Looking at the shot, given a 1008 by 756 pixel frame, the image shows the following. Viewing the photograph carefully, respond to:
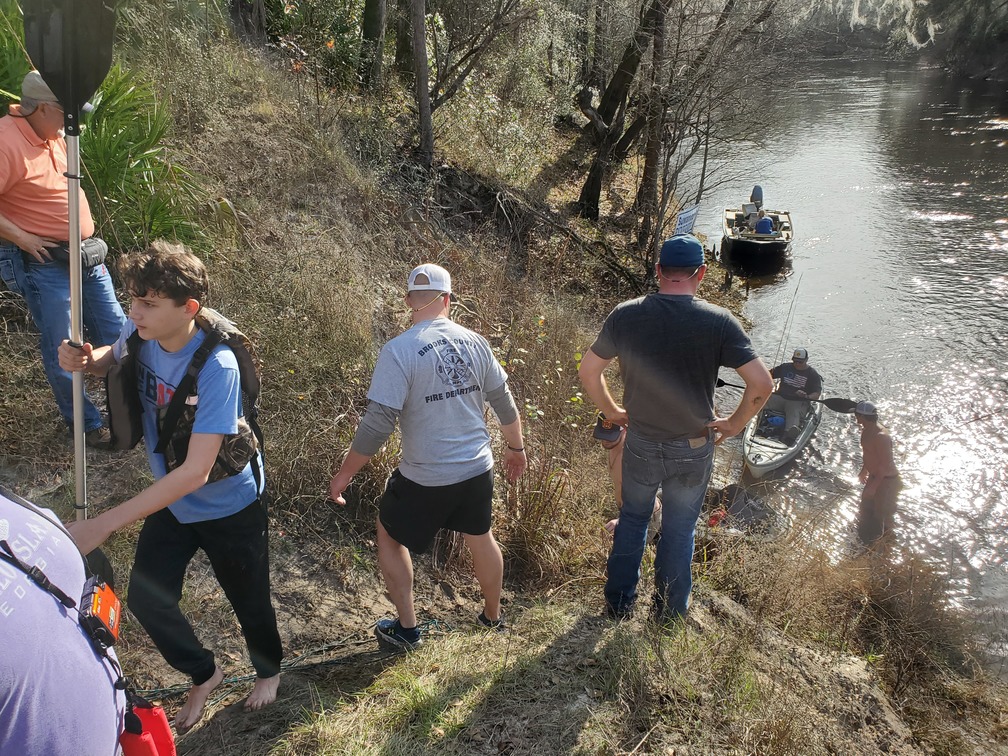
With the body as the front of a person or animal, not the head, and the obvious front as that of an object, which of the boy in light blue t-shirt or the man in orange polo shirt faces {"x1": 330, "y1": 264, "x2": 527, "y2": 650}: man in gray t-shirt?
the man in orange polo shirt

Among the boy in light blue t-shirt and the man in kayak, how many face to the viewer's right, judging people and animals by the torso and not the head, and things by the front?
0

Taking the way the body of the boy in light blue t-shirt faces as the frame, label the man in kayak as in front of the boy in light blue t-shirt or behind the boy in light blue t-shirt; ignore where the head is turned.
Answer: behind

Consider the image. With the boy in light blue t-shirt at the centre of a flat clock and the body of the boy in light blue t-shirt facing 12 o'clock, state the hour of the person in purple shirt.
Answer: The person in purple shirt is roughly at 11 o'clock from the boy in light blue t-shirt.

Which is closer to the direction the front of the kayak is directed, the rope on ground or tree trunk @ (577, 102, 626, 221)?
the rope on ground

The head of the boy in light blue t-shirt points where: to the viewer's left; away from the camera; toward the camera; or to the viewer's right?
to the viewer's left

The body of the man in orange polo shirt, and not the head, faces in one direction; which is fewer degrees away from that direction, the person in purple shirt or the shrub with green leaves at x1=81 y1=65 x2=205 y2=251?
the person in purple shirt

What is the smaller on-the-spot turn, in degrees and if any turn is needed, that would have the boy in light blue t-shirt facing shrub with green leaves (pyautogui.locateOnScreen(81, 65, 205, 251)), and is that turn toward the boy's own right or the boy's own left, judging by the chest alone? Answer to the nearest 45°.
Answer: approximately 135° to the boy's own right

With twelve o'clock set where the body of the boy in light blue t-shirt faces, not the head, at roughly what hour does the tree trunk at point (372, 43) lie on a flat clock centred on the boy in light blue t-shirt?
The tree trunk is roughly at 5 o'clock from the boy in light blue t-shirt.

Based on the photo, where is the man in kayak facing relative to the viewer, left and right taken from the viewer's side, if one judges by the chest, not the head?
facing the viewer and to the left of the viewer

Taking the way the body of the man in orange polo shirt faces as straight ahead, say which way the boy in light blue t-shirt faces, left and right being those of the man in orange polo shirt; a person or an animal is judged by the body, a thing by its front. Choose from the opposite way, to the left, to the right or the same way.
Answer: to the right

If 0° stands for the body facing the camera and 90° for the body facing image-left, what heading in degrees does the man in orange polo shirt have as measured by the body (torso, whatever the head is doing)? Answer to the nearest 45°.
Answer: approximately 315°

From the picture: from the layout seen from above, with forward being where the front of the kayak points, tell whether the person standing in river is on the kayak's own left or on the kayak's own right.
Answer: on the kayak's own left

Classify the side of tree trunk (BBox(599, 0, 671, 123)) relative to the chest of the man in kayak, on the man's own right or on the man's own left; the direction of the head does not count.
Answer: on the man's own right
